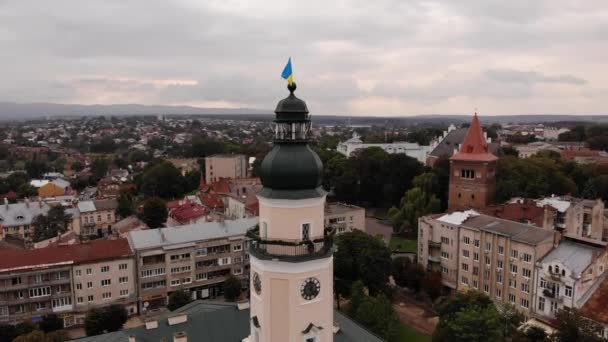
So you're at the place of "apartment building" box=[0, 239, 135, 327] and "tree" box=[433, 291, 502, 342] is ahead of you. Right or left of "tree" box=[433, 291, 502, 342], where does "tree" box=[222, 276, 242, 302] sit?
left

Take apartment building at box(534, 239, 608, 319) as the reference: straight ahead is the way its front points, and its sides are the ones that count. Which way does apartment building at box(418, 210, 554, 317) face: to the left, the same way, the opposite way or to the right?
the same way

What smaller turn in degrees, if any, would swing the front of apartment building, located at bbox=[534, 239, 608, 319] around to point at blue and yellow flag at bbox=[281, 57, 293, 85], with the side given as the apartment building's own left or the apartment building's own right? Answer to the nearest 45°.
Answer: approximately 45° to the apartment building's own left

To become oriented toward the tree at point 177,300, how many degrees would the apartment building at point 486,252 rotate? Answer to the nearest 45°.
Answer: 0° — it already faces it

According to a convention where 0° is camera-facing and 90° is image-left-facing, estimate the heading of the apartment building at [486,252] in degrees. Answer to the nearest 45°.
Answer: approximately 45°

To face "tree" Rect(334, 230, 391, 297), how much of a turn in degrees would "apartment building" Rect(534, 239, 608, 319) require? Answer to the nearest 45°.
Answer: approximately 45° to its right

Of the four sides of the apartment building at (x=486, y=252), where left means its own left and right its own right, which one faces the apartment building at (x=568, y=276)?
left

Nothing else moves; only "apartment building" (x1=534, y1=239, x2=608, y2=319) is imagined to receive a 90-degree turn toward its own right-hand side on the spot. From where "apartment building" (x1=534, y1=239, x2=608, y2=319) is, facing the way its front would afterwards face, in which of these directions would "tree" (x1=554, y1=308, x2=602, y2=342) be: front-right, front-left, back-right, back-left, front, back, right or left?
back-left

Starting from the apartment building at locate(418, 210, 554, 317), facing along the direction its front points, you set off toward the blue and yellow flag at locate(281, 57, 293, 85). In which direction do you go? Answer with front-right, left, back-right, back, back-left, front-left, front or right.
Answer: front-left

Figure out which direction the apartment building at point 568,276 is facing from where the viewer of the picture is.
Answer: facing the viewer and to the left of the viewer

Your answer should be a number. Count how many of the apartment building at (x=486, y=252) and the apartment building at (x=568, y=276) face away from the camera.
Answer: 0

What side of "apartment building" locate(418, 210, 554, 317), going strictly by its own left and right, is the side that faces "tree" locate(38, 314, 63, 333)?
front

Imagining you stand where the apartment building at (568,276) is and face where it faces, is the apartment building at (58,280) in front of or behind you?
in front
